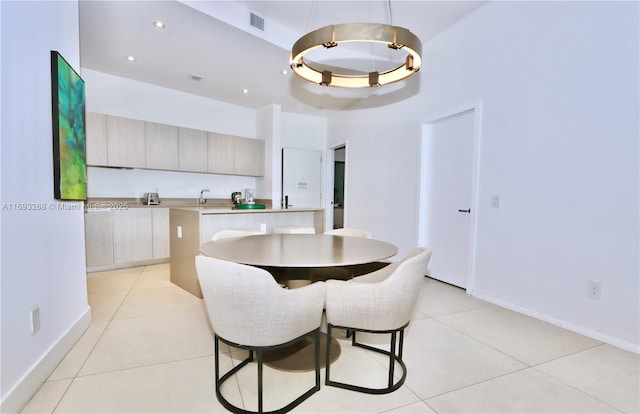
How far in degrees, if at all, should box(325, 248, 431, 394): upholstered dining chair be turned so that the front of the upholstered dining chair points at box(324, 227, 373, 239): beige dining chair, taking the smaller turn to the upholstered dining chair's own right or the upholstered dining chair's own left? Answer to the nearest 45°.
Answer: approximately 45° to the upholstered dining chair's own right

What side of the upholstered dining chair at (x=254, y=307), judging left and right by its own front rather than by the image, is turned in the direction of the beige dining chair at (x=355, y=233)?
front

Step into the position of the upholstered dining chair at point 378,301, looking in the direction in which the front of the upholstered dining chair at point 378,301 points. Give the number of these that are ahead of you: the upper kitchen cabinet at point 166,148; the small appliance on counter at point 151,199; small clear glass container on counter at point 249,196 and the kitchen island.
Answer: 4

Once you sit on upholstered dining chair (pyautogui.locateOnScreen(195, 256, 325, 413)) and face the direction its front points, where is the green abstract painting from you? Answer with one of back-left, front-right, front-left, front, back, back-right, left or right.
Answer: left

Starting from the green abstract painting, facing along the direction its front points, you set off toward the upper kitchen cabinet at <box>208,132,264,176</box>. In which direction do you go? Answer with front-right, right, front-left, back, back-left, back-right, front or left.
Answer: front-left

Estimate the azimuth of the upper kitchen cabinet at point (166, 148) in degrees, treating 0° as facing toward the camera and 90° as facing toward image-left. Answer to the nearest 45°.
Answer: approximately 315°

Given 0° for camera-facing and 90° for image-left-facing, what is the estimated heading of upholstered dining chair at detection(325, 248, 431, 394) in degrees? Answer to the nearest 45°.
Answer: approximately 135°

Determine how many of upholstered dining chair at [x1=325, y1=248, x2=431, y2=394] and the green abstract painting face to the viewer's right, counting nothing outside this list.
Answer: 1

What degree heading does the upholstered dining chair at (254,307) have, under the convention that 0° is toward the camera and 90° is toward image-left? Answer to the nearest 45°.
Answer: approximately 225°

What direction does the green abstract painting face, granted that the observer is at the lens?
facing to the right of the viewer

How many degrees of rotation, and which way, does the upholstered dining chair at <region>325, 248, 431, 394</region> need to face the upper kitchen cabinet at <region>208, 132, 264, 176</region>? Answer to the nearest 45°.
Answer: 0° — it already faces it

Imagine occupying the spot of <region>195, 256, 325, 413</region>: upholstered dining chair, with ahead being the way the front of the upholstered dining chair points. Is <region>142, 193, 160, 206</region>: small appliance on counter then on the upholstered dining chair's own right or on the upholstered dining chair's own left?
on the upholstered dining chair's own left
